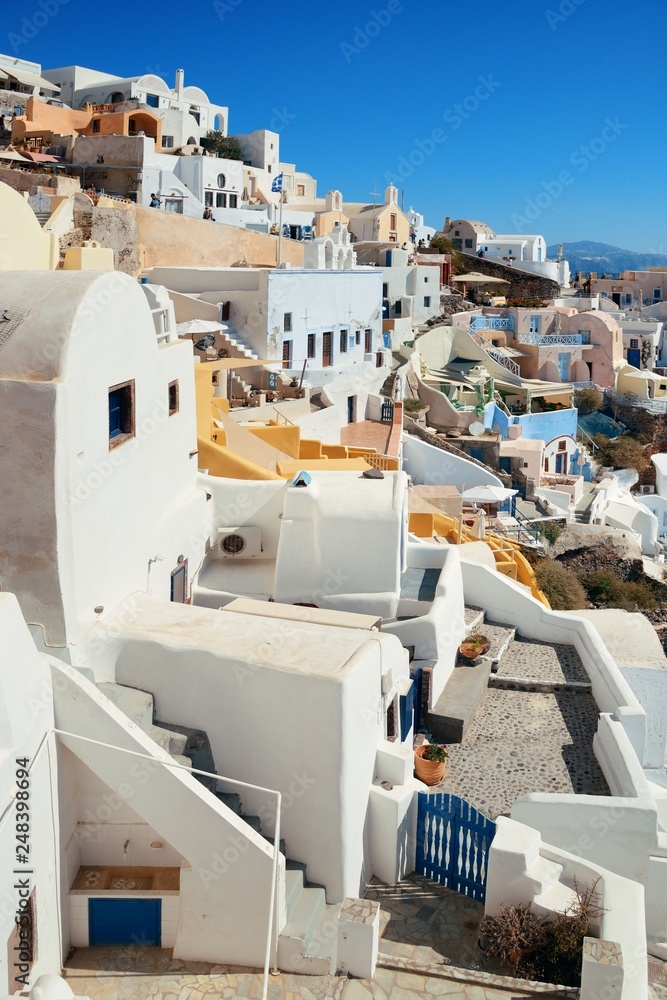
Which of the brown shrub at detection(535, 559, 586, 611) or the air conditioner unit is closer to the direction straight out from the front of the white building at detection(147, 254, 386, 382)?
the brown shrub

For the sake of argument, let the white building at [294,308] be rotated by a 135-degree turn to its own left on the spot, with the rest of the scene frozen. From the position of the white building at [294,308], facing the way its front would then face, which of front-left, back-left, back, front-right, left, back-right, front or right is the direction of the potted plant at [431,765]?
back

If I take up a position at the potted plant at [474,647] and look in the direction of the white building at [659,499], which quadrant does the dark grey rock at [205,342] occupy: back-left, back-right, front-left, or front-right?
front-left

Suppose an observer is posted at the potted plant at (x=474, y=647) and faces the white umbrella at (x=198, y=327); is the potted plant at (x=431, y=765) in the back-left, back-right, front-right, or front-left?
back-left

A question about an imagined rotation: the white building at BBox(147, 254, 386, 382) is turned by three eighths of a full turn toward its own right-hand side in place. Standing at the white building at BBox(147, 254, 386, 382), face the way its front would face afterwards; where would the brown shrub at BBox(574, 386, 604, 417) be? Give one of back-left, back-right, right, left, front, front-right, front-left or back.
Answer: back-right

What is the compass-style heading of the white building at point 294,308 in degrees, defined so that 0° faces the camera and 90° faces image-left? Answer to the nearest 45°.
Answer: approximately 315°

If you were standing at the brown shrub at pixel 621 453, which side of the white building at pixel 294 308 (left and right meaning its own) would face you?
left

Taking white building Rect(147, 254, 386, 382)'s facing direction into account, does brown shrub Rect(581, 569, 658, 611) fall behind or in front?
in front

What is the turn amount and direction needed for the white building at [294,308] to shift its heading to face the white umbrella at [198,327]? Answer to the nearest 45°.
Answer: approximately 90° to its right

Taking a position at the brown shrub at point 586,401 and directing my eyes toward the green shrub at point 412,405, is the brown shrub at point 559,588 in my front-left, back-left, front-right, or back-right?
front-left

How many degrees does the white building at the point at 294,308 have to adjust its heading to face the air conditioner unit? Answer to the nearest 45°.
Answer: approximately 45° to its right

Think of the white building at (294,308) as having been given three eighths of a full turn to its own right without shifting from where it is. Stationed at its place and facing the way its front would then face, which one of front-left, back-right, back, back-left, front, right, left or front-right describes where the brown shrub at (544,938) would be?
left

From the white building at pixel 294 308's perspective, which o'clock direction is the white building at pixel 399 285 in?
the white building at pixel 399 285 is roughly at 8 o'clock from the white building at pixel 294 308.
